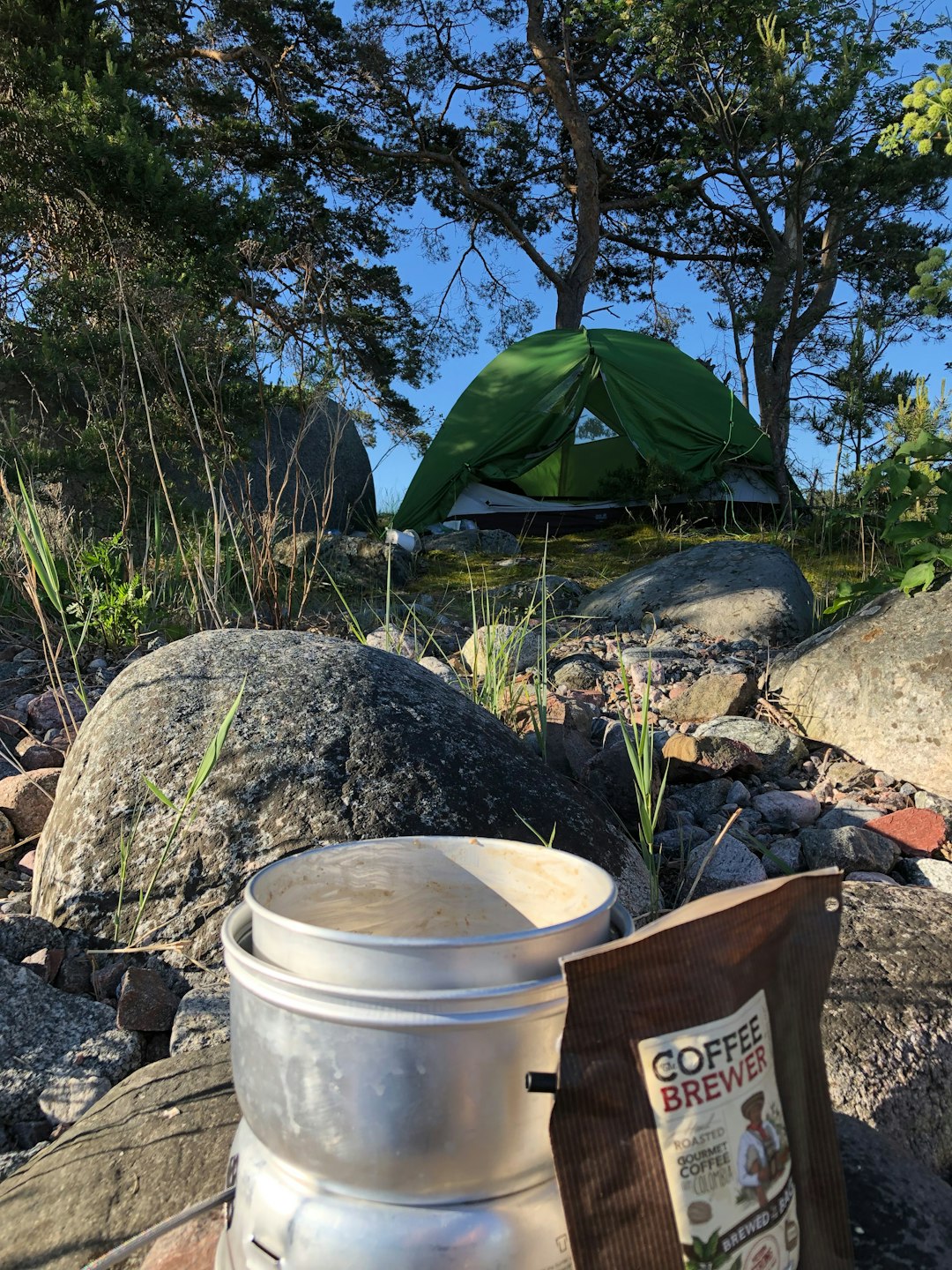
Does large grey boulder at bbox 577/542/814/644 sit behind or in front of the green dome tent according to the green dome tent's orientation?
in front

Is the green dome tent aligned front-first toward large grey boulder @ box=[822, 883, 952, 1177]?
yes

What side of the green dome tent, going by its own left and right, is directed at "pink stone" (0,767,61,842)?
front

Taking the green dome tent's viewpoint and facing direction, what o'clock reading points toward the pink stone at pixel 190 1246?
The pink stone is roughly at 12 o'clock from the green dome tent.

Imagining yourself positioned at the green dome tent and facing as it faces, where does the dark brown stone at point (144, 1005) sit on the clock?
The dark brown stone is roughly at 12 o'clock from the green dome tent.

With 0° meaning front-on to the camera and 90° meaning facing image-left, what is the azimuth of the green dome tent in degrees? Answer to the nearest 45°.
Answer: approximately 0°

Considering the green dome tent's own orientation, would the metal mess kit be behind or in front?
in front

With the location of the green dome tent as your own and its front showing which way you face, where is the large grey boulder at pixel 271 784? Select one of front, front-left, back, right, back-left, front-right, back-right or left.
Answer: front

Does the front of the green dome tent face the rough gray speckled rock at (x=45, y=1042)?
yes

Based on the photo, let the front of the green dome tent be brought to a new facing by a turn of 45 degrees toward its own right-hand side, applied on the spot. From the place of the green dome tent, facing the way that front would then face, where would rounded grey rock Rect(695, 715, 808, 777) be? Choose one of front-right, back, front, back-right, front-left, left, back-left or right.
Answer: front-left

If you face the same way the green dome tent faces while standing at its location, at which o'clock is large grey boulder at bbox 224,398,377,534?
The large grey boulder is roughly at 3 o'clock from the green dome tent.

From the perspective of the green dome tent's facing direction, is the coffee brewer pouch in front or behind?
in front

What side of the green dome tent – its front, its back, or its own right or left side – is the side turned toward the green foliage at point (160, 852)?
front

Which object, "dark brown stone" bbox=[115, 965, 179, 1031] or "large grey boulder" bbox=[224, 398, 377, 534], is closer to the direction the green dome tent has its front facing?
the dark brown stone

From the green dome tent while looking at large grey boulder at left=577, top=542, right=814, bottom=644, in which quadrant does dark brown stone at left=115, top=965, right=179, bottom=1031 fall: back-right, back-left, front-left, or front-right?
front-right
